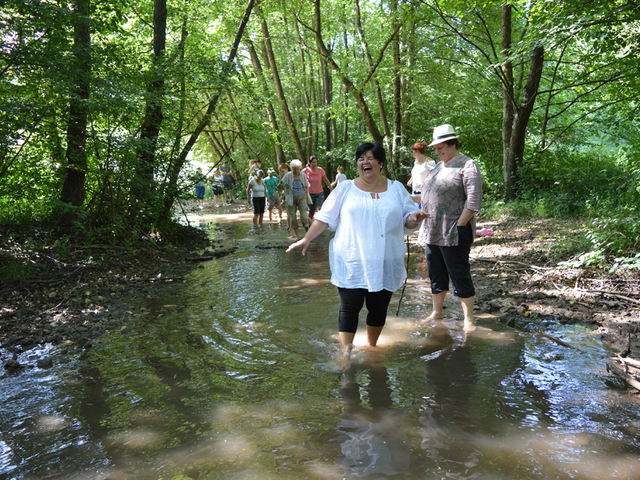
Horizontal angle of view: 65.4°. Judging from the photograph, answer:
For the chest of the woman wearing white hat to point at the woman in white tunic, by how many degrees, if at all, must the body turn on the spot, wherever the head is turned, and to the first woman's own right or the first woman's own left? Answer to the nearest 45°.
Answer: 0° — they already face them

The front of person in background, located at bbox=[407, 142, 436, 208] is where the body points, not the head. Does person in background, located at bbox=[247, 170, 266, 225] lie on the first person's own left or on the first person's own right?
on the first person's own right

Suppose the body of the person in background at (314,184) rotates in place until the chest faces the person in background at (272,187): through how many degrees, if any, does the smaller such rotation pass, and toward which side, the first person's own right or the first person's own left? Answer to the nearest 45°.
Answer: approximately 135° to the first person's own right

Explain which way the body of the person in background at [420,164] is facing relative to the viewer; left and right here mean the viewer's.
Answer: facing the viewer and to the left of the viewer

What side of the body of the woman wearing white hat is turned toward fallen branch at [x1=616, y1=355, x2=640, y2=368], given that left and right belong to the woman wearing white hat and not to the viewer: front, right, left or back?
left

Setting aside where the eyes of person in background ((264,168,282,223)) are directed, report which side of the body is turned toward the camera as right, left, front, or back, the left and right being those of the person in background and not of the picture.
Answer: front

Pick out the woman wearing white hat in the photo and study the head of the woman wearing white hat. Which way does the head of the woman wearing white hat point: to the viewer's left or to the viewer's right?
to the viewer's left

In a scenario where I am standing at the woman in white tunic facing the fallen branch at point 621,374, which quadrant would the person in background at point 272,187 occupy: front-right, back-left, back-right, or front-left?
back-left

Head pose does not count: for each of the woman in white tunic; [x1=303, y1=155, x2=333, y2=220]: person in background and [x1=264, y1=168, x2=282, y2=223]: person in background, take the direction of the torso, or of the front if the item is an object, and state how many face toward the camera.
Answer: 3

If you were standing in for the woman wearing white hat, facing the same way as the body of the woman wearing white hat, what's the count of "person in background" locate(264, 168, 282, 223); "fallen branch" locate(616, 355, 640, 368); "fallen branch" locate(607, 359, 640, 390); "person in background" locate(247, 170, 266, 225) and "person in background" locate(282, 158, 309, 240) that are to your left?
2

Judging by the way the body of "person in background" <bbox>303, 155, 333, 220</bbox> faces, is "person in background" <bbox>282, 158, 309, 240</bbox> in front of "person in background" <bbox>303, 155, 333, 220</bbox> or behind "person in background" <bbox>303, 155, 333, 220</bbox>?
in front

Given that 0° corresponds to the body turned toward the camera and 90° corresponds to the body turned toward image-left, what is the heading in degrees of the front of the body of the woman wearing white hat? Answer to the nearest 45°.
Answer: approximately 45°

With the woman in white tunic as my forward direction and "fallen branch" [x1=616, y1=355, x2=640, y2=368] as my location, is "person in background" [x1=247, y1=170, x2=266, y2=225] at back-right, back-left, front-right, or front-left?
front-right

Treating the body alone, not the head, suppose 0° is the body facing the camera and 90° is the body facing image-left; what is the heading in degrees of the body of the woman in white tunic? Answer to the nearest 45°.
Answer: approximately 0°
